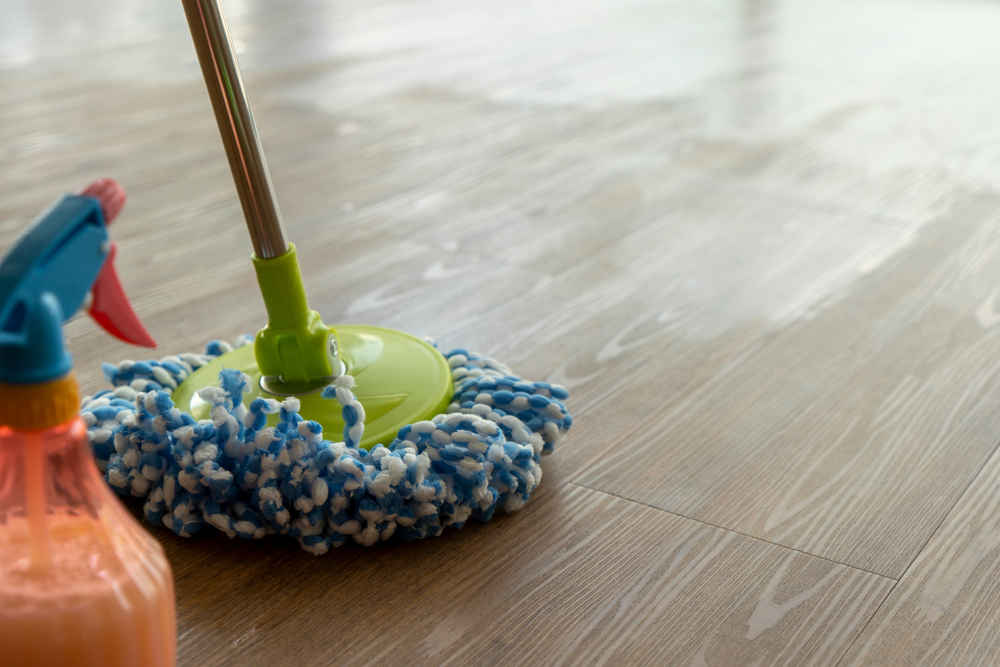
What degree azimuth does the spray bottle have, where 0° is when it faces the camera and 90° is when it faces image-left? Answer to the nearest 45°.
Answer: approximately 270°
